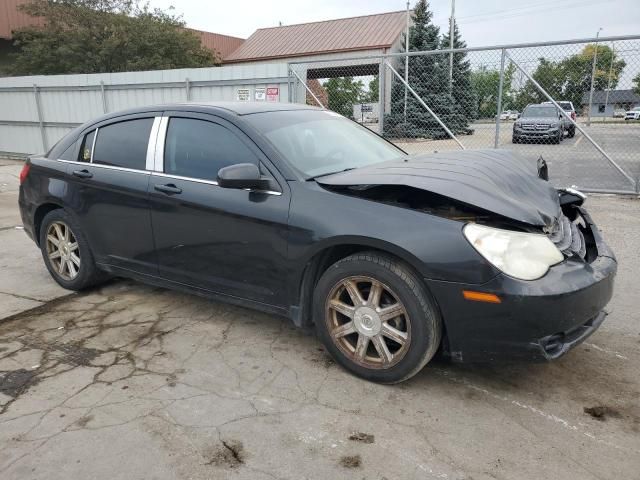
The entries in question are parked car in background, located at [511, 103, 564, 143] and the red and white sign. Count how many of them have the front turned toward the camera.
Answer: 2

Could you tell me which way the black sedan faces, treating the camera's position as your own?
facing the viewer and to the right of the viewer

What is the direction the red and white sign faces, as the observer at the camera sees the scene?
facing the viewer

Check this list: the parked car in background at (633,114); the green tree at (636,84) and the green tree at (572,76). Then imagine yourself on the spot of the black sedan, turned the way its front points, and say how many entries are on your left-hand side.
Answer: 3

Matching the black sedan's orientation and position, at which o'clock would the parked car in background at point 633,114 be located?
The parked car in background is roughly at 9 o'clock from the black sedan.

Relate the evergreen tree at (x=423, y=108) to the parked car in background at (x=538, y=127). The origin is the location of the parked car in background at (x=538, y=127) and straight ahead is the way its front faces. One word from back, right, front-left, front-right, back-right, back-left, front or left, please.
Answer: right

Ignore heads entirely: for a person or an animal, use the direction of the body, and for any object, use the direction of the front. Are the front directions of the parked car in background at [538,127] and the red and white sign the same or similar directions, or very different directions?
same or similar directions

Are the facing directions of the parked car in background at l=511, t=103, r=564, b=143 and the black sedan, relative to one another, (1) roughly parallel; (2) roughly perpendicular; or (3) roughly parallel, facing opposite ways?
roughly perpendicular
